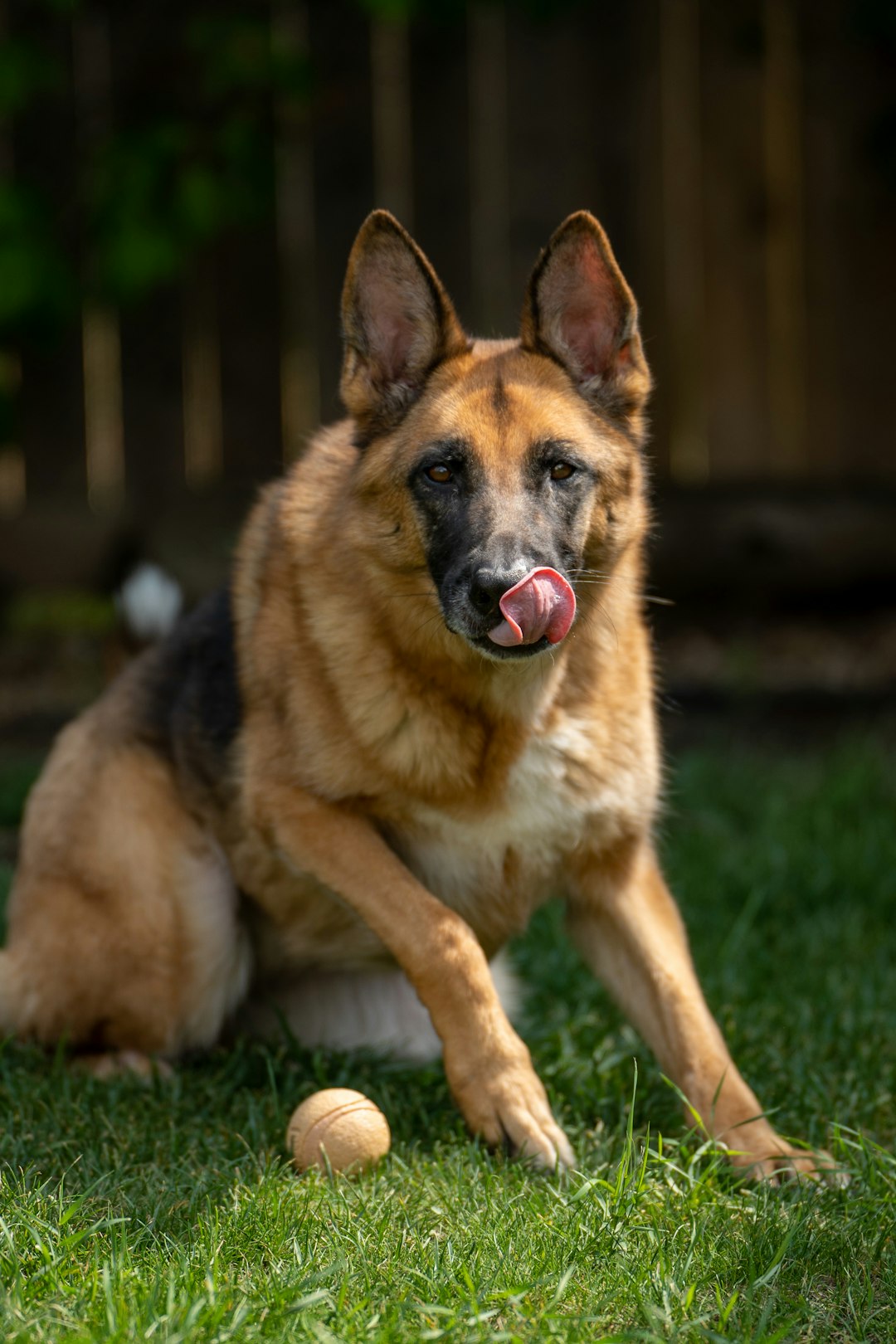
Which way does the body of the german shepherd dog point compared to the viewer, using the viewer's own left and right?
facing the viewer and to the right of the viewer

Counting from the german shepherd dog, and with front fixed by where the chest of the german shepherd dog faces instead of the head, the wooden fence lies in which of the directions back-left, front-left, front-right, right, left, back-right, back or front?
back-left

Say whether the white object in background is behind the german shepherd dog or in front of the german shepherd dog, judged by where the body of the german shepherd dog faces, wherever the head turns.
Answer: behind
